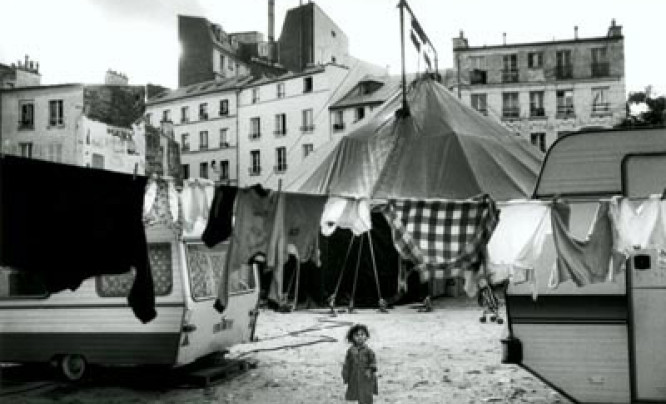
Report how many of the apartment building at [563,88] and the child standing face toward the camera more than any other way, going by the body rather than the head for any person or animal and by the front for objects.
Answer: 2

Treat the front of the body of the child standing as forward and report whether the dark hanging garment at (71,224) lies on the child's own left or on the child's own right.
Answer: on the child's own right

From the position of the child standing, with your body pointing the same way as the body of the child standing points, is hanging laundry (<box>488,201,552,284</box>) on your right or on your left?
on your left

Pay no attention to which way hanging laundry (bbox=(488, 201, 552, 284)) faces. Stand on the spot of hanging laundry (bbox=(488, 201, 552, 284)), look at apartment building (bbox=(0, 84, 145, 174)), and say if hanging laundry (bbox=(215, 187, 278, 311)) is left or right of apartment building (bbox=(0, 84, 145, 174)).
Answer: left

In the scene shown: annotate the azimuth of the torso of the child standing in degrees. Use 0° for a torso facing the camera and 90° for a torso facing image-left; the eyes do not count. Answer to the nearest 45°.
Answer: approximately 0°

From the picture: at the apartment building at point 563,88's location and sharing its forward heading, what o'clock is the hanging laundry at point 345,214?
The hanging laundry is roughly at 12 o'clock from the apartment building.

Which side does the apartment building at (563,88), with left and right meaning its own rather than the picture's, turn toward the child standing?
front

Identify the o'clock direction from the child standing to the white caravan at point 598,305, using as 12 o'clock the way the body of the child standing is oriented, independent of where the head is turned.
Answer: The white caravan is roughly at 9 o'clock from the child standing.

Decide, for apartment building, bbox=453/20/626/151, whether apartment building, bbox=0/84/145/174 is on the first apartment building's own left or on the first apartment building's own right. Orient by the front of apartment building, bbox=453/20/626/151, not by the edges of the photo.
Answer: on the first apartment building's own right

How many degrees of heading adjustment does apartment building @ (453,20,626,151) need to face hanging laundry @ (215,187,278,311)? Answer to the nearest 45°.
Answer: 0° — it already faces it

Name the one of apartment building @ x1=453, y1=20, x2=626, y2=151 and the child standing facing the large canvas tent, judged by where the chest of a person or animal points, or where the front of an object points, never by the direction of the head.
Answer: the apartment building
